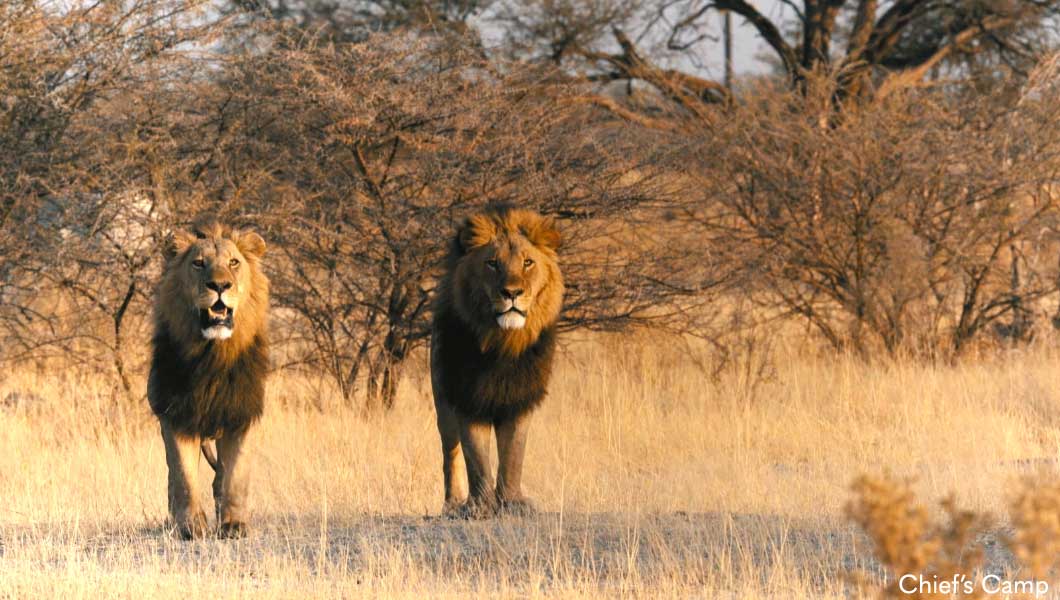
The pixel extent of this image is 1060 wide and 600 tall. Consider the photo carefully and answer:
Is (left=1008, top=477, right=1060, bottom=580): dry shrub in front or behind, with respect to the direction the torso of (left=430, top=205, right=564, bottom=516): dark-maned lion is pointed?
in front

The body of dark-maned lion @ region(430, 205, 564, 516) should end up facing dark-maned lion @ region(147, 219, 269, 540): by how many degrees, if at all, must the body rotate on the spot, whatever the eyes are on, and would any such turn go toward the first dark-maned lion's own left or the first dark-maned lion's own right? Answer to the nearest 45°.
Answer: approximately 90° to the first dark-maned lion's own right

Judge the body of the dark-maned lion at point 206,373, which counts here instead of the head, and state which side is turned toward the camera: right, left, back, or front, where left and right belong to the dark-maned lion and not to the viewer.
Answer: front

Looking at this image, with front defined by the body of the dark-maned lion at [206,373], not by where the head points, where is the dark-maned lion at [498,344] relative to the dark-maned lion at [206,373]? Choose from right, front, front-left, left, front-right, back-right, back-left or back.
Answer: left

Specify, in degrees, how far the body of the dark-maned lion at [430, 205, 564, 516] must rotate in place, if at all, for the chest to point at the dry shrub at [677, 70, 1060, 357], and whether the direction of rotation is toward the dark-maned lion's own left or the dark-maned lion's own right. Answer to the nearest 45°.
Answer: approximately 135° to the dark-maned lion's own left

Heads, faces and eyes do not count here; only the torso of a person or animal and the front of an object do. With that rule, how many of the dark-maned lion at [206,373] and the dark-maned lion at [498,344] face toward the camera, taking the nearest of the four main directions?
2

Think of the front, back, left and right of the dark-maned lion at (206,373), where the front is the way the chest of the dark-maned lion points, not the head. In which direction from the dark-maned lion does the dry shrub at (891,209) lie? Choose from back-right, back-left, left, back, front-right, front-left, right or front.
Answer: back-left

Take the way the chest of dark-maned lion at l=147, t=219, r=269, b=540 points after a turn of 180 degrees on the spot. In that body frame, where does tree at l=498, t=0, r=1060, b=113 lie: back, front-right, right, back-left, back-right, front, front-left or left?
front-right

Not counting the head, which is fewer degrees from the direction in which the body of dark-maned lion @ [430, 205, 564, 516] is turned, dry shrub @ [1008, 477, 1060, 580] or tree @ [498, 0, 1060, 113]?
the dry shrub
